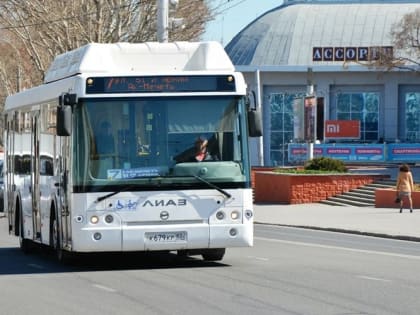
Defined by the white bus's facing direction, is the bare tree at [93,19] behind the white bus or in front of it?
behind

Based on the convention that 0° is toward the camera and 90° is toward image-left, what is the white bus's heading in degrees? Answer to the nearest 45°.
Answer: approximately 0°

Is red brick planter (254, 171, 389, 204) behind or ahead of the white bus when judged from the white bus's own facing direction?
behind

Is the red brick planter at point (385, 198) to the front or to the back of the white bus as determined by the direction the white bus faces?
to the back

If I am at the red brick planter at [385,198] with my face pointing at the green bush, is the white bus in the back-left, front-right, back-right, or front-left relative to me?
back-left
